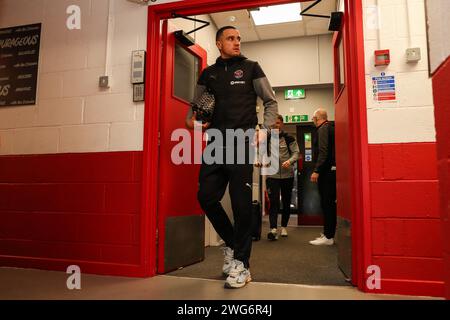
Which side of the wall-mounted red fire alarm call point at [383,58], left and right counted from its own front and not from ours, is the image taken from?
front

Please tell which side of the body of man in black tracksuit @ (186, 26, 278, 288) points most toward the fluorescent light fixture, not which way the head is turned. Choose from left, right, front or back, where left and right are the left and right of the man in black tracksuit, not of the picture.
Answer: back

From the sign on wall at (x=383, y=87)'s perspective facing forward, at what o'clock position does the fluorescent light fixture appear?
The fluorescent light fixture is roughly at 5 o'clock from the sign on wall.

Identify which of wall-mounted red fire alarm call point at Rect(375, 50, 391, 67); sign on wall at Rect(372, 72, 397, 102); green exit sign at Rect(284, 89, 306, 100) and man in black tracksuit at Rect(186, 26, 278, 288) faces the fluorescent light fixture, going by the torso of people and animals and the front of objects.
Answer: the green exit sign

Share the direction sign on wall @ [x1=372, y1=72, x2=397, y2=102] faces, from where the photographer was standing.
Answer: facing the viewer

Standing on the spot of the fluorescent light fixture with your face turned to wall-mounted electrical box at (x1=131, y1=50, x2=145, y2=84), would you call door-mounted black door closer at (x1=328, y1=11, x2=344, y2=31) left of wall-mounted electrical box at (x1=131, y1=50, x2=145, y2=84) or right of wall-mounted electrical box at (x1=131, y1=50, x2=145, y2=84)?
left

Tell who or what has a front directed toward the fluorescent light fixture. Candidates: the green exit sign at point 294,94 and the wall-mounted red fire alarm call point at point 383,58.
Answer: the green exit sign

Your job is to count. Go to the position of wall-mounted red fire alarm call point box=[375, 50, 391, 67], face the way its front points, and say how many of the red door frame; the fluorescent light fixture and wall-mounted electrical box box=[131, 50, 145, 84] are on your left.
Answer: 0

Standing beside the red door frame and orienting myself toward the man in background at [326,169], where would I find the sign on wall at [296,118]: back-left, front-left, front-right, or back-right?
front-left

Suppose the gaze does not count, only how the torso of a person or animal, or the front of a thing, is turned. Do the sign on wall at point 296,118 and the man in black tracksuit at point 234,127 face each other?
no

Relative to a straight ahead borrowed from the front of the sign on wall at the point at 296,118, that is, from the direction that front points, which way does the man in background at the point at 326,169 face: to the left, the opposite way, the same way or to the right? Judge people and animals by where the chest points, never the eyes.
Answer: to the right

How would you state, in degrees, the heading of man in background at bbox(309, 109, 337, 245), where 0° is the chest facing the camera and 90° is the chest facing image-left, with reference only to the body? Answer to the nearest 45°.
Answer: approximately 90°

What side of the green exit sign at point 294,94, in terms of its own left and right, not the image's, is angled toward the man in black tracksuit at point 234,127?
front

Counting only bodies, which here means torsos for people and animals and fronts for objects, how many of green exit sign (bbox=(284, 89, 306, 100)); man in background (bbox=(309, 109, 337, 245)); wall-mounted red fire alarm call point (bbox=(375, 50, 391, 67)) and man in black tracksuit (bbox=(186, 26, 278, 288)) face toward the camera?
3

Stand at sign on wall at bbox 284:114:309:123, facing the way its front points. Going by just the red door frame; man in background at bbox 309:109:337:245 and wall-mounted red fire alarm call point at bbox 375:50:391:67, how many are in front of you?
3

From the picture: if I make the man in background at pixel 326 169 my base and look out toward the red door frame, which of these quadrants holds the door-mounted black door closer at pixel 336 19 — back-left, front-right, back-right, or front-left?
front-left

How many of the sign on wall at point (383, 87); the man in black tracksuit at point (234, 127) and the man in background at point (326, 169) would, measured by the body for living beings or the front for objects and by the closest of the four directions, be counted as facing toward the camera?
2

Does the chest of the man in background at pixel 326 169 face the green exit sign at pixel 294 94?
no

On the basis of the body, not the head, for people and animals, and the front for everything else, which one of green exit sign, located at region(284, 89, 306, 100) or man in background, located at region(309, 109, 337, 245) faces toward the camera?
the green exit sign

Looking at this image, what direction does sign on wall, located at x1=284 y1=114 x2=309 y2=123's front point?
toward the camera

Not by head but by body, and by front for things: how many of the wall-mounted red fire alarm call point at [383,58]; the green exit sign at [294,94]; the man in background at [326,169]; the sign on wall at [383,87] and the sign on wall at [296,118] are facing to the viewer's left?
1
